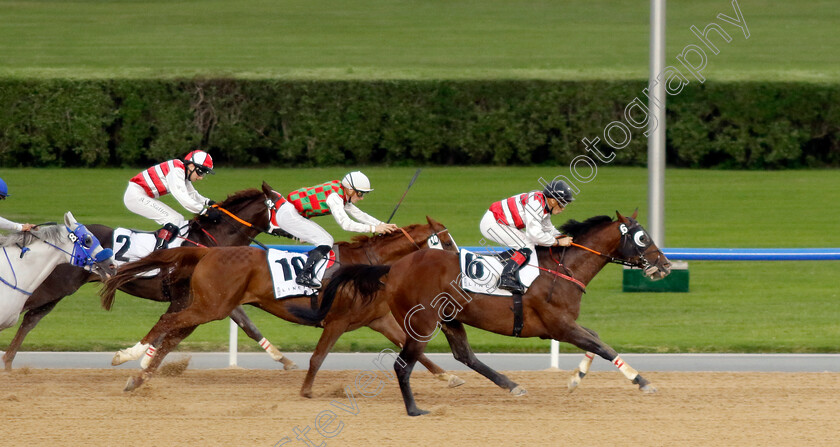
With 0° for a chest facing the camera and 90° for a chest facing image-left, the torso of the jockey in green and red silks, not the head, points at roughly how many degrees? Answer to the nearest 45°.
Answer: approximately 270°

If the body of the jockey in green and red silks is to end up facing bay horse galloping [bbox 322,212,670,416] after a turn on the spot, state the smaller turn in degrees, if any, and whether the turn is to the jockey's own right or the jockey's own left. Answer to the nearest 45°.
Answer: approximately 45° to the jockey's own right

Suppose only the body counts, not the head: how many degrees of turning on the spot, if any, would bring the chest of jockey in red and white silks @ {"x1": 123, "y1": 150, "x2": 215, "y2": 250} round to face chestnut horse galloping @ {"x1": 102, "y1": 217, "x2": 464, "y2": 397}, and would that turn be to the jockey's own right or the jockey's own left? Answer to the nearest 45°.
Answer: approximately 90° to the jockey's own right

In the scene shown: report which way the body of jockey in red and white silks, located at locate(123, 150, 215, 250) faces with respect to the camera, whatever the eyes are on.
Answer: to the viewer's right

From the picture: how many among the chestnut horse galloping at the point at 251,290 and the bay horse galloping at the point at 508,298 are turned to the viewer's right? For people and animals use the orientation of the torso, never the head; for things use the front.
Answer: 2

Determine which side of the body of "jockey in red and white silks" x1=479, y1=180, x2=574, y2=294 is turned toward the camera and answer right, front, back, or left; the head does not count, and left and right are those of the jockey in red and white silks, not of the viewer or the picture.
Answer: right

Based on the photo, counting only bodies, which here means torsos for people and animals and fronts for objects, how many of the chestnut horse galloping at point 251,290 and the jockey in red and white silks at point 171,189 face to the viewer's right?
2

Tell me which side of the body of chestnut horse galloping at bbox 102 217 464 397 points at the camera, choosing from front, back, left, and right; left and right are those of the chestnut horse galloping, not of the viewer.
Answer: right

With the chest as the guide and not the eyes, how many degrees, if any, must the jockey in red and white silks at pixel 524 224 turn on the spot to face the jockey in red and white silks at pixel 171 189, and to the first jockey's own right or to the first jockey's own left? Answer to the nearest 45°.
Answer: approximately 180°

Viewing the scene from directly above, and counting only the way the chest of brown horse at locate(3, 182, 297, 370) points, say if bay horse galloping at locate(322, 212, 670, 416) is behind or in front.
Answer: in front

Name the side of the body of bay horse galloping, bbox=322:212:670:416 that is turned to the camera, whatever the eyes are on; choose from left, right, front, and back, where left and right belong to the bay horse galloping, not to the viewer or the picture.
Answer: right

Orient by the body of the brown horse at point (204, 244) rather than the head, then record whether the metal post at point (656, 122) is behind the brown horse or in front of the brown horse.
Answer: in front

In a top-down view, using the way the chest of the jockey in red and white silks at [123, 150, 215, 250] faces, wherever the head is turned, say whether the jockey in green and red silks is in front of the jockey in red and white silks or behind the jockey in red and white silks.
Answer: in front

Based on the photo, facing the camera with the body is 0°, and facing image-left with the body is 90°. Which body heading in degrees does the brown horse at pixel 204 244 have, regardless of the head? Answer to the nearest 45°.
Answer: approximately 270°
